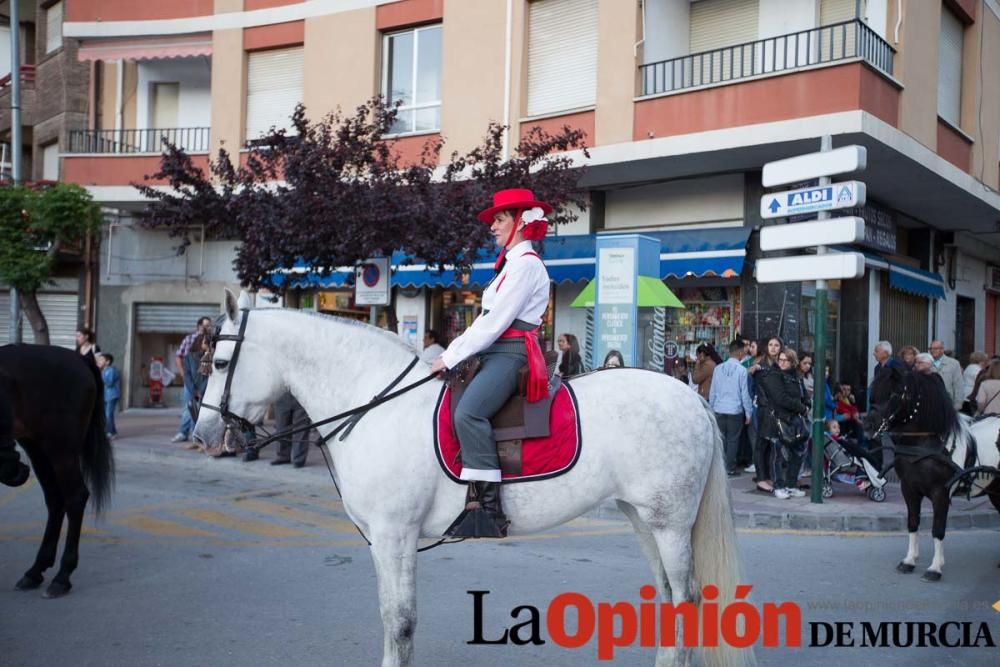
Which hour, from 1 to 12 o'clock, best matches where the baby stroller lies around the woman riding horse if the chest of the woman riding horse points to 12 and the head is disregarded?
The baby stroller is roughly at 4 o'clock from the woman riding horse.

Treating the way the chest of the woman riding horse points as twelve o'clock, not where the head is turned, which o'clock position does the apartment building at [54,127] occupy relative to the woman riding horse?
The apartment building is roughly at 2 o'clock from the woman riding horse.

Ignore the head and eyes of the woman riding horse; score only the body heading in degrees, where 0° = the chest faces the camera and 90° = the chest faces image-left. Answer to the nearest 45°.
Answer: approximately 90°

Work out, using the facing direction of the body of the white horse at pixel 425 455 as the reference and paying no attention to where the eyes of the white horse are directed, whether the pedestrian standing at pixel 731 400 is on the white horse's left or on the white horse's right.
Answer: on the white horse's right

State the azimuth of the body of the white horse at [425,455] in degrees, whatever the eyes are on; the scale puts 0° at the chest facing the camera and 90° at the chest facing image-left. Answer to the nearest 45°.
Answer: approximately 90°

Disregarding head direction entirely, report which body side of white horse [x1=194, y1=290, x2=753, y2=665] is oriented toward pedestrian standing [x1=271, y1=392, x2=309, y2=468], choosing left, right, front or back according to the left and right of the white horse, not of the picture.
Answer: right

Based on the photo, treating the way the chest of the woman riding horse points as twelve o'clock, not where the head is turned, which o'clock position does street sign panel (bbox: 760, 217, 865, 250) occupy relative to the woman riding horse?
The street sign panel is roughly at 4 o'clock from the woman riding horse.

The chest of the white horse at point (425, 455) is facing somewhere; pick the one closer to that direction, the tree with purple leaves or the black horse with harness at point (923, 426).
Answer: the tree with purple leaves

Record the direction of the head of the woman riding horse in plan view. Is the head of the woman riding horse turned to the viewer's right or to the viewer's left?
to the viewer's left

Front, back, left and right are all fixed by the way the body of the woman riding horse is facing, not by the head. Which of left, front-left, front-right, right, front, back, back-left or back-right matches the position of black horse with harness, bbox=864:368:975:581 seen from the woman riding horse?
back-right

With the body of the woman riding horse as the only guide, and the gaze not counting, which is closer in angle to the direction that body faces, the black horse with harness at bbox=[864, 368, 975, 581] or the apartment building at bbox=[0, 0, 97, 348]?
the apartment building

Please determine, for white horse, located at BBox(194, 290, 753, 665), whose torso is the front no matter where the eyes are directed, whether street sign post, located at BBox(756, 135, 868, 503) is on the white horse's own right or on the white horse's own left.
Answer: on the white horse's own right

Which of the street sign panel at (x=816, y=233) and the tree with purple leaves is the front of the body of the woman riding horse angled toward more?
the tree with purple leaves

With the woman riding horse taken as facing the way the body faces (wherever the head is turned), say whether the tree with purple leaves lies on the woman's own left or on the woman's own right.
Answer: on the woman's own right
